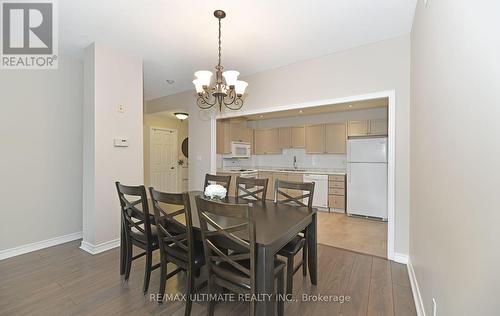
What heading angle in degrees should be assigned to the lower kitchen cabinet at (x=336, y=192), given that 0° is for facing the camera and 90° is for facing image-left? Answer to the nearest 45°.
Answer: approximately 0°

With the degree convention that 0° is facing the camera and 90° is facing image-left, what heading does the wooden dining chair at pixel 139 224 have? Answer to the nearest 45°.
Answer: approximately 225°

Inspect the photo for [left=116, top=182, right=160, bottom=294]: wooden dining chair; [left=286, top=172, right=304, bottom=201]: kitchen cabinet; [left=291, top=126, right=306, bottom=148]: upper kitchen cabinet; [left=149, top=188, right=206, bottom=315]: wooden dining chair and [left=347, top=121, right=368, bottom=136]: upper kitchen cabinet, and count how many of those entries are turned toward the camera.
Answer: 3

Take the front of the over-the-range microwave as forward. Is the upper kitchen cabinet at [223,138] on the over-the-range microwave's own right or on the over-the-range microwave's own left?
on the over-the-range microwave's own right

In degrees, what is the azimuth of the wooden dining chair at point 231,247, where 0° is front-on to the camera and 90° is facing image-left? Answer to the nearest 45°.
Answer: approximately 225°

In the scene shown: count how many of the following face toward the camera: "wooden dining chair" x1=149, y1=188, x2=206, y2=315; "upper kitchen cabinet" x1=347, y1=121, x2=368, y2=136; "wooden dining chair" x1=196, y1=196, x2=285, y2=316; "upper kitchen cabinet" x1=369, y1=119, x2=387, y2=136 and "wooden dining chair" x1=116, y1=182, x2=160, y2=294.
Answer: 2

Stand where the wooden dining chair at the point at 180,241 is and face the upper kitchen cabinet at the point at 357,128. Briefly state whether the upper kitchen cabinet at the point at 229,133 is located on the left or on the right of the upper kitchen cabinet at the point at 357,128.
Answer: left

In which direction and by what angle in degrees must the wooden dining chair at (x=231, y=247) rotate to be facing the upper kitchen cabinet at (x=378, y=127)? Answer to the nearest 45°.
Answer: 0° — it already faces it
